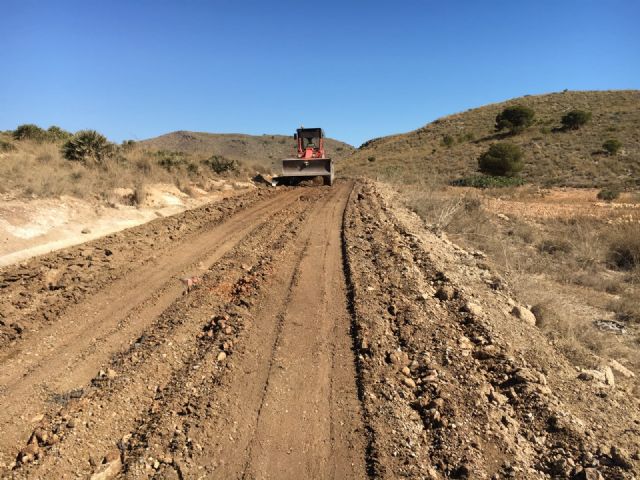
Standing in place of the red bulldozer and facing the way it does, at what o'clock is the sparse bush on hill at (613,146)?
The sparse bush on hill is roughly at 8 o'clock from the red bulldozer.

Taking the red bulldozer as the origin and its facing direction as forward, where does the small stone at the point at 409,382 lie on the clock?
The small stone is roughly at 12 o'clock from the red bulldozer.

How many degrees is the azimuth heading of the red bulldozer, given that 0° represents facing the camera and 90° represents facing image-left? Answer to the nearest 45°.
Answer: approximately 0°

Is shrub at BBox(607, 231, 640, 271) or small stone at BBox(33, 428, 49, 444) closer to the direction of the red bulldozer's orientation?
the small stone

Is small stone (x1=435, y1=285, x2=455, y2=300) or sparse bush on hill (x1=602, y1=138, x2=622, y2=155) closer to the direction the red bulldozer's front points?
the small stone

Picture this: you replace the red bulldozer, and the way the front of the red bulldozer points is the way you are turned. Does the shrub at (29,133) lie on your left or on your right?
on your right

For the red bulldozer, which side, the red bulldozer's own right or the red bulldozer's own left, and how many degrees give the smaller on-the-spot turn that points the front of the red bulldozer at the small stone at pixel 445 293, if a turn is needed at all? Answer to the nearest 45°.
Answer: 0° — it already faces it

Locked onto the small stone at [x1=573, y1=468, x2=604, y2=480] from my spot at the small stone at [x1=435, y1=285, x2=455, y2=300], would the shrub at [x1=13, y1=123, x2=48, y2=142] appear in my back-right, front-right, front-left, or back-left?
back-right

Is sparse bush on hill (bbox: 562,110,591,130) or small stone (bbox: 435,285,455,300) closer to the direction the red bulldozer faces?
the small stone

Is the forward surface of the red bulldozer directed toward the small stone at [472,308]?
yes

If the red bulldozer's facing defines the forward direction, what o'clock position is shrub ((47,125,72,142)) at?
The shrub is roughly at 3 o'clock from the red bulldozer.

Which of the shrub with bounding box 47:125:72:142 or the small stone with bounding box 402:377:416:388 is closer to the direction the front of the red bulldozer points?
the small stone

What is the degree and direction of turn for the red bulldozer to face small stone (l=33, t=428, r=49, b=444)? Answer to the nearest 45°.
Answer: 0° — it already faces it

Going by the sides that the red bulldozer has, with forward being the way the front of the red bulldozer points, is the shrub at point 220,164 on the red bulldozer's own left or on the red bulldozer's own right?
on the red bulldozer's own right

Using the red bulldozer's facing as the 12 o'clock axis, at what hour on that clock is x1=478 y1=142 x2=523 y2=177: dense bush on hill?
The dense bush on hill is roughly at 8 o'clock from the red bulldozer.

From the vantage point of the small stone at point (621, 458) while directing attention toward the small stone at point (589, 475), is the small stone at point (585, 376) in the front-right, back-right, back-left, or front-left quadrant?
back-right
